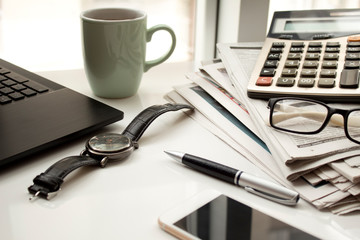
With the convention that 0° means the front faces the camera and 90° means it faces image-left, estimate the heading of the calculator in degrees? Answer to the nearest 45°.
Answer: approximately 0°

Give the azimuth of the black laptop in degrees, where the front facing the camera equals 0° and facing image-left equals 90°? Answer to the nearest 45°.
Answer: approximately 315°
